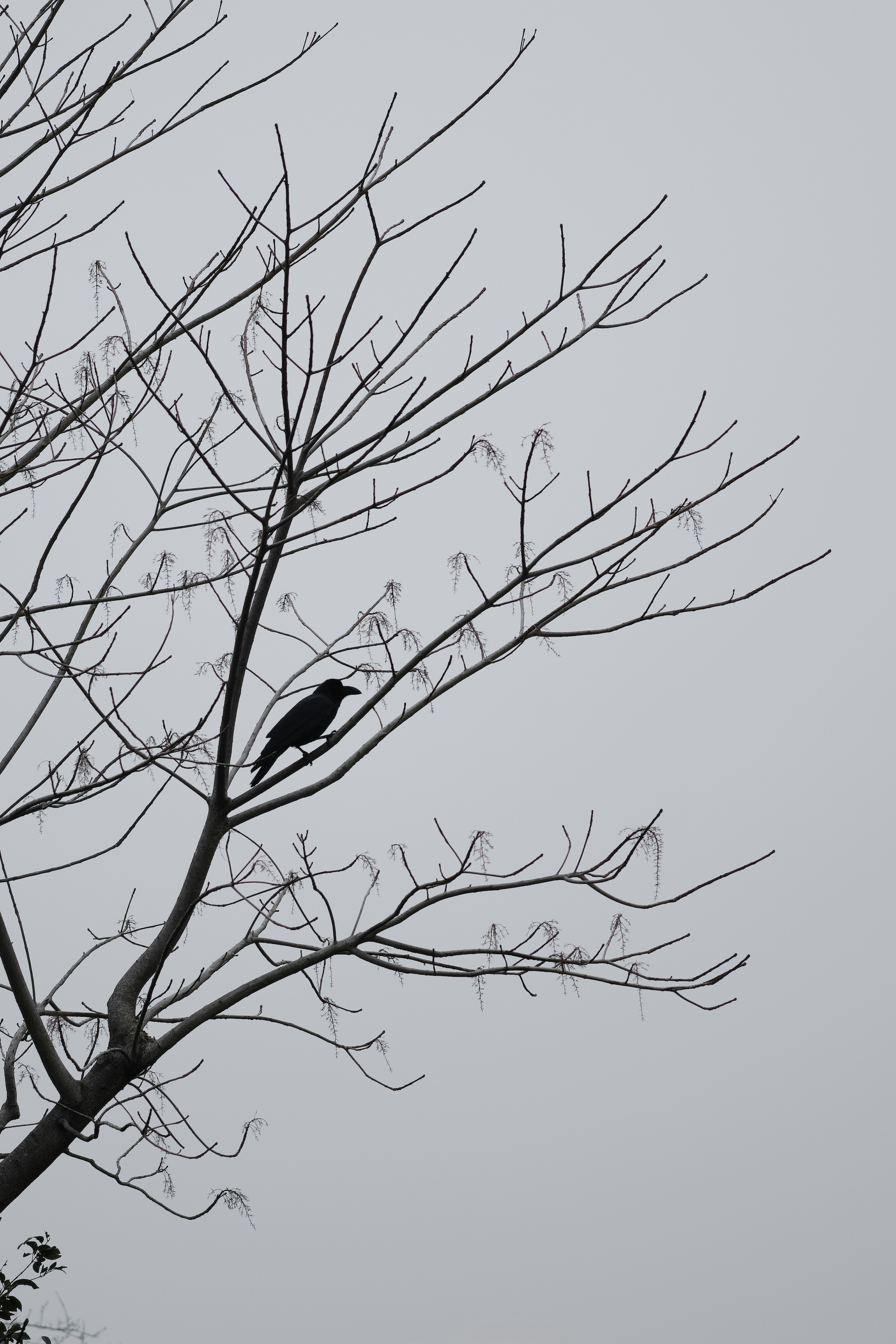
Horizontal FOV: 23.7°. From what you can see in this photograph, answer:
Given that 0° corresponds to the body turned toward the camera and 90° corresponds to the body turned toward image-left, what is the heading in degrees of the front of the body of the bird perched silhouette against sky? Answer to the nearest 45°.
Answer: approximately 270°
